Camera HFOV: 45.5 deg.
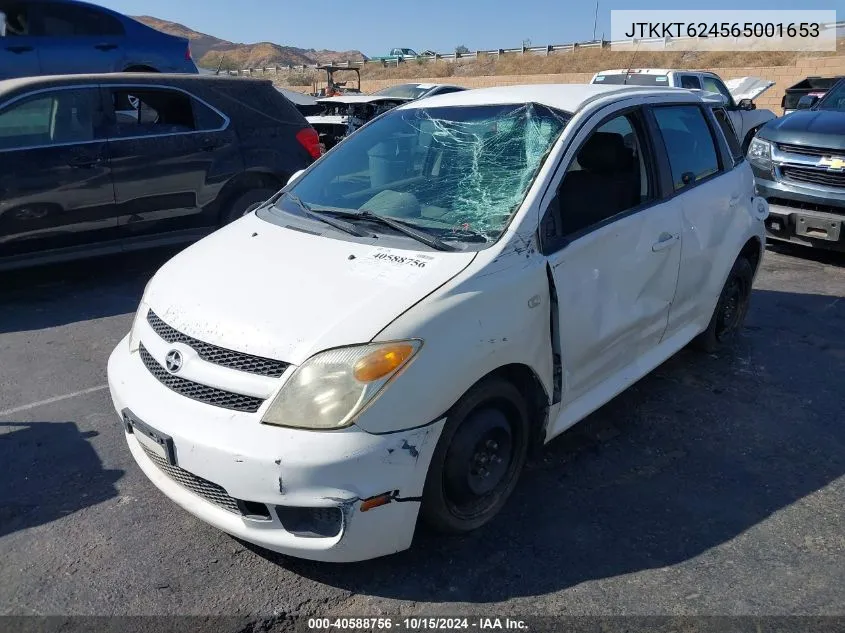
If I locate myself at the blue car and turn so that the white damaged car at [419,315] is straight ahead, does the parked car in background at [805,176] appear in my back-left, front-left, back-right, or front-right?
front-left

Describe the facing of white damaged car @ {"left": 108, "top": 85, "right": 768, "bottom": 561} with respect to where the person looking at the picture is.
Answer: facing the viewer and to the left of the viewer

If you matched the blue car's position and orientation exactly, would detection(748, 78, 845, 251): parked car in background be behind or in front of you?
behind

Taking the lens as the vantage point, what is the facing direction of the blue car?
facing to the left of the viewer

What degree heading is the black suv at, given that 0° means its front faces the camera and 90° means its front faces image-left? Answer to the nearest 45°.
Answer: approximately 90°

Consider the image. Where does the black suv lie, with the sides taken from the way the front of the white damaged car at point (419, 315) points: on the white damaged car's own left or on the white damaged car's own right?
on the white damaged car's own right

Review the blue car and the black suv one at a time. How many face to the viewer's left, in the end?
2

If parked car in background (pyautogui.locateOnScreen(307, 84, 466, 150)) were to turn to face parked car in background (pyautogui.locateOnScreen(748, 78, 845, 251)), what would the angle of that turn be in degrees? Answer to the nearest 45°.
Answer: approximately 90° to its left

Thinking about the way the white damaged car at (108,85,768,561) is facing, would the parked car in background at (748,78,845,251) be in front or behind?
behind
